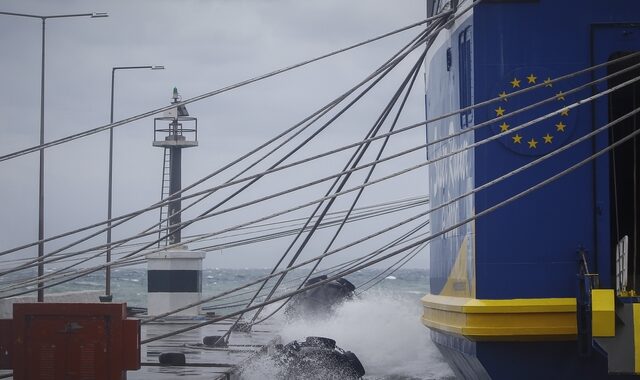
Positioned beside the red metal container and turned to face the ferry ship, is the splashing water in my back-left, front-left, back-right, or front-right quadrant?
front-left

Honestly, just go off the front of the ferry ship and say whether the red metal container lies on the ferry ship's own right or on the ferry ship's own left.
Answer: on the ferry ship's own left

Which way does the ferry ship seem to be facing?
away from the camera
